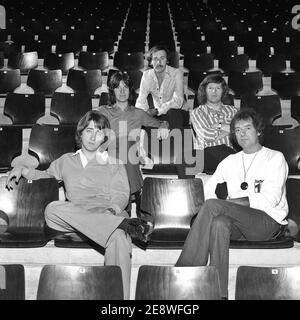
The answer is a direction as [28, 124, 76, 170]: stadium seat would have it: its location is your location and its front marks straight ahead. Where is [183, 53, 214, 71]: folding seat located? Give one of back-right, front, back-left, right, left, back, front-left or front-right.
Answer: back-left

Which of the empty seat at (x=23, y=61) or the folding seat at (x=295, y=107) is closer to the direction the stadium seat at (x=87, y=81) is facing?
the folding seat

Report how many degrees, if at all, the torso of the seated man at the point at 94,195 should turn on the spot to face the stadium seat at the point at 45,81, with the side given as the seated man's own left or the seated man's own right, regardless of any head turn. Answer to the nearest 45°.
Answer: approximately 180°

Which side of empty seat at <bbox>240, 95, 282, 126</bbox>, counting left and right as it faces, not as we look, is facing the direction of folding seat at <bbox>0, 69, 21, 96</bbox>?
right

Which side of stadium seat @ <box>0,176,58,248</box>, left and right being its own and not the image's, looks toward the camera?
front

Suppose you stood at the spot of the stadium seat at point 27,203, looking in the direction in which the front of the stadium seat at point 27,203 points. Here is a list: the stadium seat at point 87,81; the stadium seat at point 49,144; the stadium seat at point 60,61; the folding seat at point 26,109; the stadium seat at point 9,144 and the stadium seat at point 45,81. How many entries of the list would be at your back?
6

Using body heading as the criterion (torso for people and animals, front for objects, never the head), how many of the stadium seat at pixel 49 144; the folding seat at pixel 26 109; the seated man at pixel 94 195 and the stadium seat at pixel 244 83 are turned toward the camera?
4

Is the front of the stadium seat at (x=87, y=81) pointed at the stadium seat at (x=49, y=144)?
yes

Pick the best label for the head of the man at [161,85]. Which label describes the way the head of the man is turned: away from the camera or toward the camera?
toward the camera

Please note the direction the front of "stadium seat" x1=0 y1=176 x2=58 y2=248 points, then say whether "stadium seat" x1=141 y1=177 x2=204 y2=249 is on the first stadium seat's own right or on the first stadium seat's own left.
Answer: on the first stadium seat's own left

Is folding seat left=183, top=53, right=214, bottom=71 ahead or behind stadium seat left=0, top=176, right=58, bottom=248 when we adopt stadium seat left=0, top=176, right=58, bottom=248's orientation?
behind

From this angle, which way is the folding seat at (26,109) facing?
toward the camera

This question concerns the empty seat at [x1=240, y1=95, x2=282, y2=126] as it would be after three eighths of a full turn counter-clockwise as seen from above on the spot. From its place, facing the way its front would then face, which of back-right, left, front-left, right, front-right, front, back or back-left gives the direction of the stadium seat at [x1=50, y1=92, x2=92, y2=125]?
back-left

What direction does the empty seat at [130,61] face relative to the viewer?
toward the camera

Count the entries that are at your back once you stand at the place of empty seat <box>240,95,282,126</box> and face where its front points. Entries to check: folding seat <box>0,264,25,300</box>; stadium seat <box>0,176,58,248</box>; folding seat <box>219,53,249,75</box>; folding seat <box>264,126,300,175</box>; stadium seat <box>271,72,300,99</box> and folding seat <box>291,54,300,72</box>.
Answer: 3

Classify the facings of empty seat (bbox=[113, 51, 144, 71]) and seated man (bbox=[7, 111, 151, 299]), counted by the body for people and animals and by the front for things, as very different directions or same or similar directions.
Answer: same or similar directions

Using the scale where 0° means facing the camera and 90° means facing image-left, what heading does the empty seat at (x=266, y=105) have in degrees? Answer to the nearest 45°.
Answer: approximately 0°

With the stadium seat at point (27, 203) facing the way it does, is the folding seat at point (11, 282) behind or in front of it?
in front

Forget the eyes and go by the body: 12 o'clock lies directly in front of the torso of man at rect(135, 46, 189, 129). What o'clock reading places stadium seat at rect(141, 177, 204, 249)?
The stadium seat is roughly at 12 o'clock from the man.

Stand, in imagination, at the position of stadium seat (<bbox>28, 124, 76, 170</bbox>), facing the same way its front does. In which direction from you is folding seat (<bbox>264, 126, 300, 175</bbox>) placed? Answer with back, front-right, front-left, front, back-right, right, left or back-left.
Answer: left

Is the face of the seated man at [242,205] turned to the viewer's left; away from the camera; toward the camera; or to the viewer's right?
toward the camera
